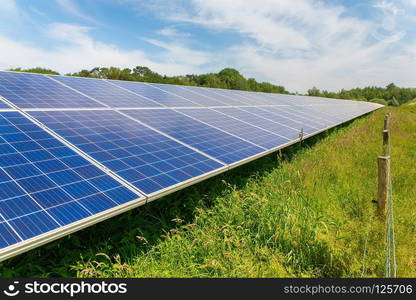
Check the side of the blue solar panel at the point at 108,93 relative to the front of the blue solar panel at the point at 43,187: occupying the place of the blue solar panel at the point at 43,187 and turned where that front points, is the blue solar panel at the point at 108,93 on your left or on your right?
on your left

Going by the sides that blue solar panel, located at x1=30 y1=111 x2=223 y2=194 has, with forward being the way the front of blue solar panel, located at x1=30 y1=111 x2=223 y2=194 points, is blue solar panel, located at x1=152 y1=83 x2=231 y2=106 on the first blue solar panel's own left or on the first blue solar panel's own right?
on the first blue solar panel's own left

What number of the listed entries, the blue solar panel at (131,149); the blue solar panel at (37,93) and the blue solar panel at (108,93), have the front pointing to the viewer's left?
0

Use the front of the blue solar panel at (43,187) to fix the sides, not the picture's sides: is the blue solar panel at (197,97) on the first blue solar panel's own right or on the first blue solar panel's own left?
on the first blue solar panel's own left

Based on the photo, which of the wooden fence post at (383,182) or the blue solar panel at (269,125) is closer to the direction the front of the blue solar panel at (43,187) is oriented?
the wooden fence post

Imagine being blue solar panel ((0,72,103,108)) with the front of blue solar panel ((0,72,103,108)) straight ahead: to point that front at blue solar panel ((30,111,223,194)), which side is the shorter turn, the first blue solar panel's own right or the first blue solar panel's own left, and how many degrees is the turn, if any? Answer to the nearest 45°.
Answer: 0° — it already faces it

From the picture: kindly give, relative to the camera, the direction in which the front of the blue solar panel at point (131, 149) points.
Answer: facing the viewer and to the right of the viewer

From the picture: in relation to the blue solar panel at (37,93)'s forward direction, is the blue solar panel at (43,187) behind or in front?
in front

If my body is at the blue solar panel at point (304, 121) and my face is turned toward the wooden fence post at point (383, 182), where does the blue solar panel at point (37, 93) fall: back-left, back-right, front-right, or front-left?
front-right

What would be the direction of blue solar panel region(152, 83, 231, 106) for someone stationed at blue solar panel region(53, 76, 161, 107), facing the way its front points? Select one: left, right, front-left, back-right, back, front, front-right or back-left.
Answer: left

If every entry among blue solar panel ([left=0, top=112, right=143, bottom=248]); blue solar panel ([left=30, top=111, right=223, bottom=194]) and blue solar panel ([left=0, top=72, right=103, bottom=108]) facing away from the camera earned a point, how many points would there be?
0

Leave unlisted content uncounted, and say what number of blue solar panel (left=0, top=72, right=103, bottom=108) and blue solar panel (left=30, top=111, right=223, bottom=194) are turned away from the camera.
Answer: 0

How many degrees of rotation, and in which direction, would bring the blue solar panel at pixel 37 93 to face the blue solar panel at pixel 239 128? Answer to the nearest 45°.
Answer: approximately 45° to its left

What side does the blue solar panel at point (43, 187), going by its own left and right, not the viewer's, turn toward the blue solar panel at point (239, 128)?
left

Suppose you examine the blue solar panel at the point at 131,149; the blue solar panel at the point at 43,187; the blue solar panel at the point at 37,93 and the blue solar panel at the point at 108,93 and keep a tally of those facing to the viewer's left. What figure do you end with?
0
